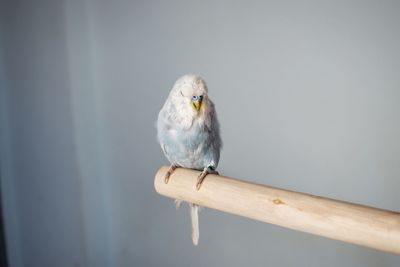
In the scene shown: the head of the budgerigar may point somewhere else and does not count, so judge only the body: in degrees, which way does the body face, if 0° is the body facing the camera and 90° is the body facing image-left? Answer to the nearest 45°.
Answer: approximately 0°
